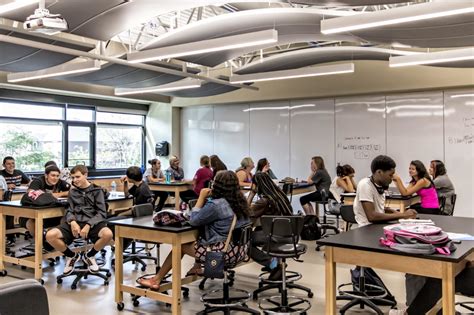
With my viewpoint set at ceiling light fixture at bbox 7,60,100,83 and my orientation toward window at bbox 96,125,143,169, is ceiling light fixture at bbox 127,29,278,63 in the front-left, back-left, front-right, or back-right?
back-right

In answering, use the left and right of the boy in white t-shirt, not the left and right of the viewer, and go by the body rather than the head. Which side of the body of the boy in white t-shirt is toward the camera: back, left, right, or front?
right

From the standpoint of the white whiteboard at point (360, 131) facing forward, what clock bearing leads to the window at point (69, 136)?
The window is roughly at 3 o'clock from the white whiteboard.

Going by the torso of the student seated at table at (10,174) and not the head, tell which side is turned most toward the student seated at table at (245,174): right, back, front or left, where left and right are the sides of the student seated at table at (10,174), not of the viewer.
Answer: left

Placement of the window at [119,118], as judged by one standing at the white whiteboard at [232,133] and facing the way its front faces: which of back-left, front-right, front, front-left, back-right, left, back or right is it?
right

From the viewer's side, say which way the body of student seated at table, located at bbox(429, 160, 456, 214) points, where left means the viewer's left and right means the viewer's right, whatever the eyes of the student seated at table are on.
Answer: facing to the left of the viewer

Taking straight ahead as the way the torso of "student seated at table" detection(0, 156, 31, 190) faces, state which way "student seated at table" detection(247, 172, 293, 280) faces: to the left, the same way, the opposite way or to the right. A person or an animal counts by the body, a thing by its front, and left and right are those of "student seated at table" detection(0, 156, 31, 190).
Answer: the opposite way

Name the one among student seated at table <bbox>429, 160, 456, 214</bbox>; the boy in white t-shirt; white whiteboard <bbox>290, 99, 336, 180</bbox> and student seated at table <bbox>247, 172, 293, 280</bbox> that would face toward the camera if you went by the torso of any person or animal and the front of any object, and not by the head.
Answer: the white whiteboard

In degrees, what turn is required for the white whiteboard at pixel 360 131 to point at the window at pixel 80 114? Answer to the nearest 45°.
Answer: approximately 90° to its right

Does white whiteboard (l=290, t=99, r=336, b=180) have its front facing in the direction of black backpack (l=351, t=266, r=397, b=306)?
yes

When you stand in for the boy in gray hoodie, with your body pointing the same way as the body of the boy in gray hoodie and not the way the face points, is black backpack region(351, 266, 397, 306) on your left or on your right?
on your left

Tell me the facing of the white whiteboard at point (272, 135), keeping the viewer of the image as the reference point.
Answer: facing the viewer

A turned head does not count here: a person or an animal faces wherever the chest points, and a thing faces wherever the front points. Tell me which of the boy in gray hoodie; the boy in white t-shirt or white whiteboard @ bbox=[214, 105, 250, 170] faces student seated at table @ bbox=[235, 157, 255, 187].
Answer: the white whiteboard

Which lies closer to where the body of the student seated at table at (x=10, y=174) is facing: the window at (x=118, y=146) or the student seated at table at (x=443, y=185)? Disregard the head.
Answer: the student seated at table

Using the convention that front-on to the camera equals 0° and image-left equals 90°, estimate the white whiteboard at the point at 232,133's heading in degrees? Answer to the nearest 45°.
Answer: approximately 0°

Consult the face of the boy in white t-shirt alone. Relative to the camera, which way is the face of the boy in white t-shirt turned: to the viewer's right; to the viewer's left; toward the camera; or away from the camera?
to the viewer's right

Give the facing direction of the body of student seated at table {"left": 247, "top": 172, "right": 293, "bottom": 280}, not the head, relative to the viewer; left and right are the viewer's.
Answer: facing to the left of the viewer
